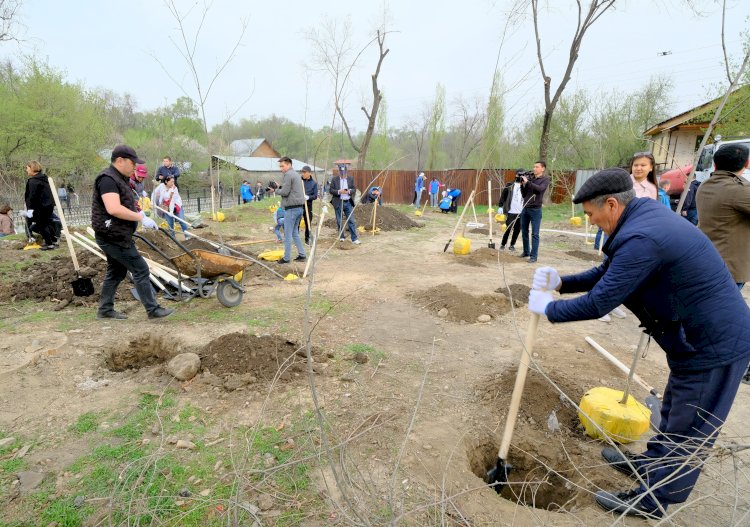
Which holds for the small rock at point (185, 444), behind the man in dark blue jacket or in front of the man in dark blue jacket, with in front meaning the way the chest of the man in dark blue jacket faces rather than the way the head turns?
in front

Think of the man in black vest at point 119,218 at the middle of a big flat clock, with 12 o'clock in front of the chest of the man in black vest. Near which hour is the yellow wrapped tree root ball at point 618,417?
The yellow wrapped tree root ball is roughly at 2 o'clock from the man in black vest.

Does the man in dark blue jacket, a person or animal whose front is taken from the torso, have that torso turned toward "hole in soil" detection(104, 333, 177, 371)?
yes

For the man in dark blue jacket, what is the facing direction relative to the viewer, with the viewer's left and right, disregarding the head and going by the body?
facing to the left of the viewer

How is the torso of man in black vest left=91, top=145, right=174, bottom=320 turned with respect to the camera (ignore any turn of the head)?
to the viewer's right

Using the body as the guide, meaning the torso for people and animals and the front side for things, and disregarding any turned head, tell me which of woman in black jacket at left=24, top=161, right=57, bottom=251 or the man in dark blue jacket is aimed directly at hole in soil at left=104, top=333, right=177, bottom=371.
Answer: the man in dark blue jacket

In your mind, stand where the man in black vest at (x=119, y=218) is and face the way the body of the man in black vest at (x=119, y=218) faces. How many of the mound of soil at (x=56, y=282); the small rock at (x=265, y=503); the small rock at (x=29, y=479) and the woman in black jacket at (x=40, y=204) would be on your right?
2
